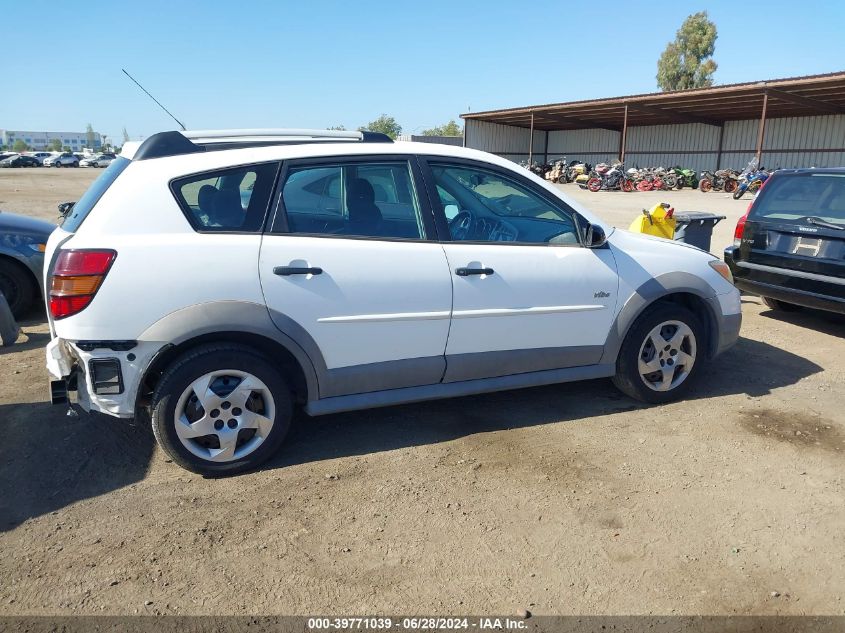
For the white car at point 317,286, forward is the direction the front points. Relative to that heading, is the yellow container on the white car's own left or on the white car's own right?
on the white car's own left

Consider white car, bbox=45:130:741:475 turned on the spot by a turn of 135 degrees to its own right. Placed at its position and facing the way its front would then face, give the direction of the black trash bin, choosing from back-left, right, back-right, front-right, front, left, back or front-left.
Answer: back

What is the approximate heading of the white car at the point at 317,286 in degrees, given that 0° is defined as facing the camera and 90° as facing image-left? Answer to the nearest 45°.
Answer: approximately 270°

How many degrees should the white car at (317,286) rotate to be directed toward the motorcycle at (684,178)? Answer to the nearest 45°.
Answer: approximately 45° to its left

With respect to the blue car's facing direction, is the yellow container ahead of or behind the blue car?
ahead

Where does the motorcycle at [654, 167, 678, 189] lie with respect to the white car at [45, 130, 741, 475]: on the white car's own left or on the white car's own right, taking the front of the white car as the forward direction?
on the white car's own left

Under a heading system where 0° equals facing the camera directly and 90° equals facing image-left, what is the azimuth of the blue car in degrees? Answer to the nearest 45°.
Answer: approximately 270°

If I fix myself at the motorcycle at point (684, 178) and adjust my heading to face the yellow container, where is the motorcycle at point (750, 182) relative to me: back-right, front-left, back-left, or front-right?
front-left
